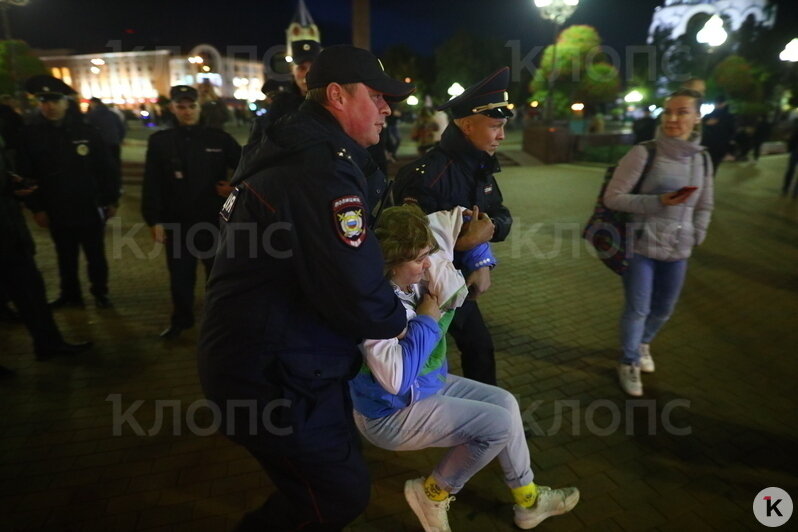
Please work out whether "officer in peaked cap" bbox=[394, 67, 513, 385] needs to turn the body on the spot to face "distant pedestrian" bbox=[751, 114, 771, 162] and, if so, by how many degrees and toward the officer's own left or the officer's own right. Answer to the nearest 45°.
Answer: approximately 90° to the officer's own left

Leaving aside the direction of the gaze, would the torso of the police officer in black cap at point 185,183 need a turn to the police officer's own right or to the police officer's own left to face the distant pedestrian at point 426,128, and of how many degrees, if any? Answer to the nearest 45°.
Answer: approximately 135° to the police officer's own left

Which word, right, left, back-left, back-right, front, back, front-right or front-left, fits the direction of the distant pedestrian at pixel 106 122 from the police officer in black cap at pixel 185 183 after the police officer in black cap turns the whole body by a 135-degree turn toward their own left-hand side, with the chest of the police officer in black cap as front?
front-left

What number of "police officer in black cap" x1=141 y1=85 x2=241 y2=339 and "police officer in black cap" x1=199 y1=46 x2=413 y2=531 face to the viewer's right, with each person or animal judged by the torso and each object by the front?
1

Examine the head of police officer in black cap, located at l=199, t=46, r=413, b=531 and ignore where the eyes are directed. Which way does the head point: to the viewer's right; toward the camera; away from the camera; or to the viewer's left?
to the viewer's right

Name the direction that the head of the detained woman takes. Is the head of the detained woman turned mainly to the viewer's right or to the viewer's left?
to the viewer's right

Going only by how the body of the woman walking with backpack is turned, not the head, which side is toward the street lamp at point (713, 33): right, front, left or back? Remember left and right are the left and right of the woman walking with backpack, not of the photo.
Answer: back

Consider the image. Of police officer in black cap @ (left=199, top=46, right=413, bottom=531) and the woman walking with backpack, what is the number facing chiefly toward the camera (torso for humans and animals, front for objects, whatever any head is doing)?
1

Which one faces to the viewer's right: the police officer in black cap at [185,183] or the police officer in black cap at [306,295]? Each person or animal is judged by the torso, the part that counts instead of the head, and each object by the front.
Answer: the police officer in black cap at [306,295]

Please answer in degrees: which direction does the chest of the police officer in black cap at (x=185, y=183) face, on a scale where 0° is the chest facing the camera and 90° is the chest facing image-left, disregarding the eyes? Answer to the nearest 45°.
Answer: approximately 0°

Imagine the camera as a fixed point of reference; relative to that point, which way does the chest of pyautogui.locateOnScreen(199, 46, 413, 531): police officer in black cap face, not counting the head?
to the viewer's right

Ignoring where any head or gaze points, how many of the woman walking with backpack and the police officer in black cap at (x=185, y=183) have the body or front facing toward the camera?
2
